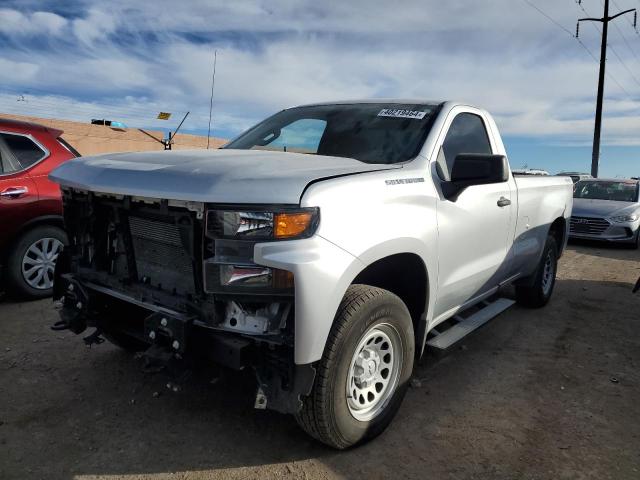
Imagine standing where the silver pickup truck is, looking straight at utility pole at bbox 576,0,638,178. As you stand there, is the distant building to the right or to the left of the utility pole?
left

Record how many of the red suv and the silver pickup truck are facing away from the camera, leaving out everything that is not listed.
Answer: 0

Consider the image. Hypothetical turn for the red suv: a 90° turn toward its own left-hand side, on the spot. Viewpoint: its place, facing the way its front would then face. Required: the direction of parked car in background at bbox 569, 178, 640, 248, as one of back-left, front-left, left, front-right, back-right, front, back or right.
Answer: front-left

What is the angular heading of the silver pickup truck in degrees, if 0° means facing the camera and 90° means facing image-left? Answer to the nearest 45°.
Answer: approximately 45°

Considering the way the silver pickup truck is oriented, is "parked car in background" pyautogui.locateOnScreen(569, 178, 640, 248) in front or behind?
behind

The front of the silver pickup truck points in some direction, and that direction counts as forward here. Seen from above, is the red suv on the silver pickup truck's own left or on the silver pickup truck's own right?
on the silver pickup truck's own right
